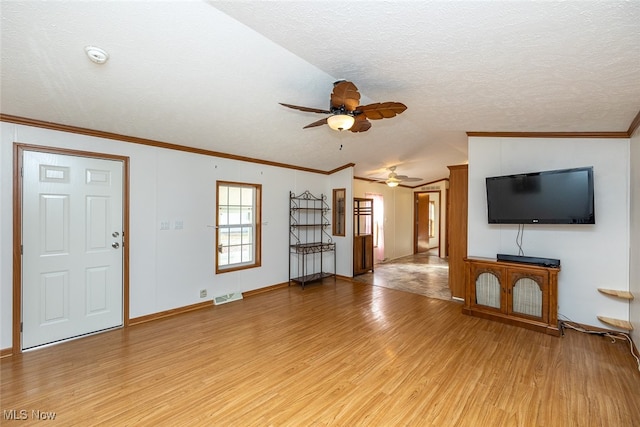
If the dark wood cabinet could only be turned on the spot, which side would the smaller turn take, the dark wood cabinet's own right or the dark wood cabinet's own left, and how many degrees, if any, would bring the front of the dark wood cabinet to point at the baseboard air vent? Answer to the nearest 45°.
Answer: approximately 90° to the dark wood cabinet's own right

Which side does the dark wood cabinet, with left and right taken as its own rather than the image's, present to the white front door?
right

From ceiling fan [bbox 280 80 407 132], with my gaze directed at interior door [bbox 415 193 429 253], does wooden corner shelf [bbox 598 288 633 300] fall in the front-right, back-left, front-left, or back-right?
front-right

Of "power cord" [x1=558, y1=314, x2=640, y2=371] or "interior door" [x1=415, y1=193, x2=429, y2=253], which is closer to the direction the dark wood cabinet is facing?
the power cord

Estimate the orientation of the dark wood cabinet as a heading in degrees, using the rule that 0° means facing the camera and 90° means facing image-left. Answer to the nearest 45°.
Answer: approximately 315°
